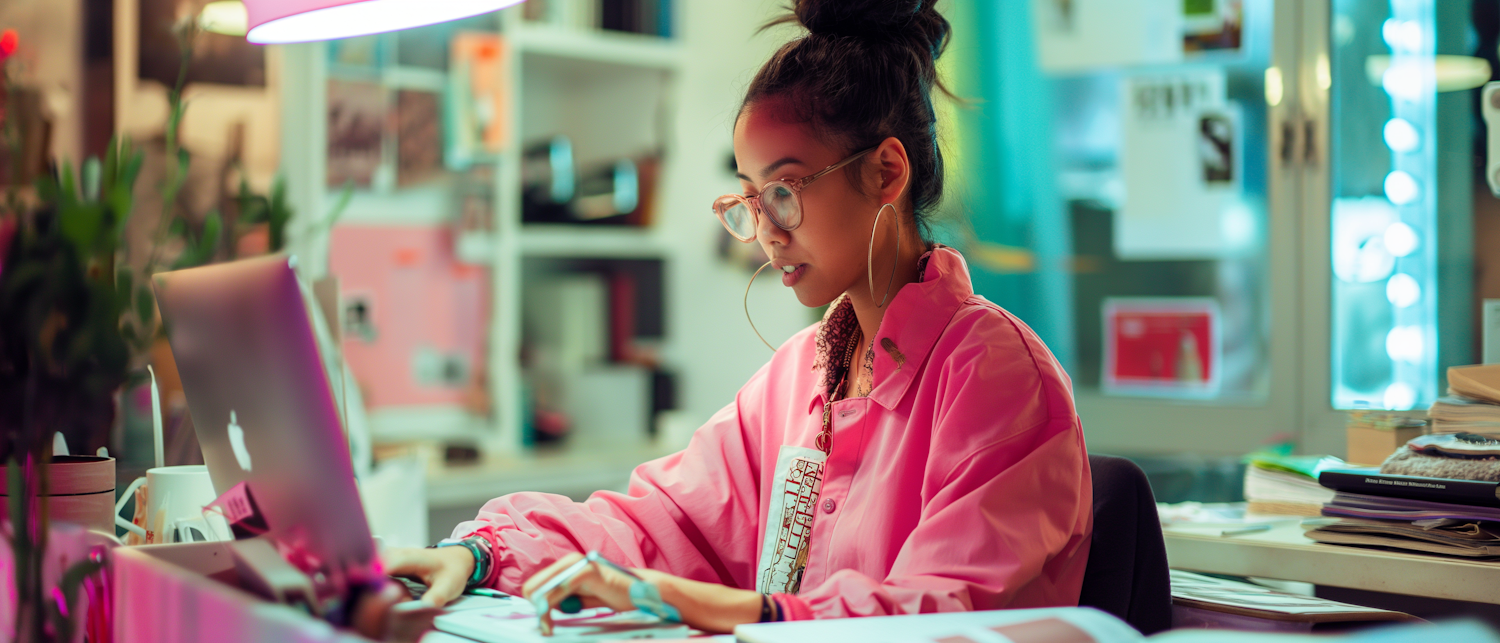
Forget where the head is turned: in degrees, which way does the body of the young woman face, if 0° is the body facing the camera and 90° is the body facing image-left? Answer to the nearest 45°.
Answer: approximately 45°

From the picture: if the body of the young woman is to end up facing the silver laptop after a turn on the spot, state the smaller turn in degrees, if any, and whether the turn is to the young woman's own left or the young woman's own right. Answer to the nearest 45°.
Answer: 0° — they already face it

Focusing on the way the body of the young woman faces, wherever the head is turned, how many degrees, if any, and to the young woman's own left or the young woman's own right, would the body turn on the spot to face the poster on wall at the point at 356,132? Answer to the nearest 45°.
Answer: approximately 90° to the young woman's own right

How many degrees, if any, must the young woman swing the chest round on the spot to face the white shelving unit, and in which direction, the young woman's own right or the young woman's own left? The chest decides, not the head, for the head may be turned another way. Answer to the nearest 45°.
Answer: approximately 135° to the young woman's own right

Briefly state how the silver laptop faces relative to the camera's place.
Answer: facing away from the viewer and to the right of the viewer

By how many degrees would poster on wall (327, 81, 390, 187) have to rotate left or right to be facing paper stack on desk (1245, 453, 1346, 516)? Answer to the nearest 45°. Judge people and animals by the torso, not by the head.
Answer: approximately 45° to its left

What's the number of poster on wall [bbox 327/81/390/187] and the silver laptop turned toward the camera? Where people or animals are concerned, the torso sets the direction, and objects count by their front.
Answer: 1

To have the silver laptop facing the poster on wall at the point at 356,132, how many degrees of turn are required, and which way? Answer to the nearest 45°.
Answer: approximately 45° to its left
